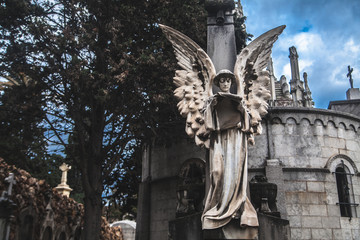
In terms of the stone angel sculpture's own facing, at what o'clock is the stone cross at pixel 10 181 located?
The stone cross is roughly at 4 o'clock from the stone angel sculpture.

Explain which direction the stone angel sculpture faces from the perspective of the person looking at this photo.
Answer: facing the viewer
